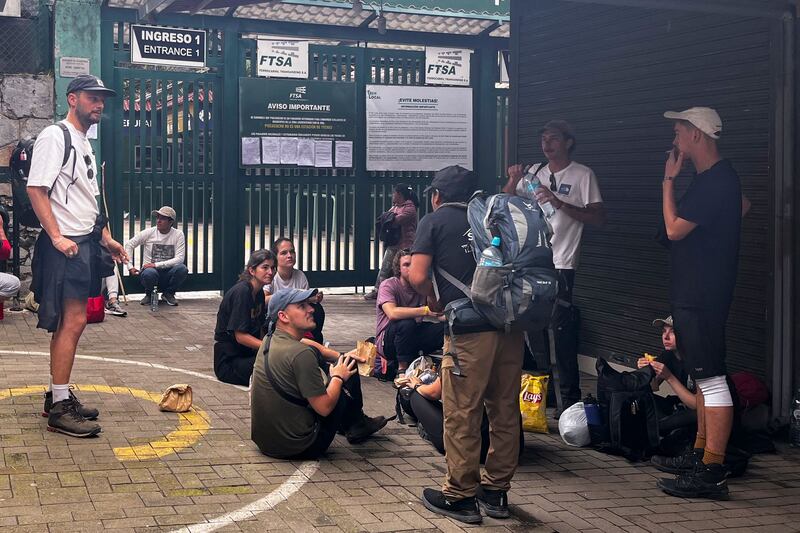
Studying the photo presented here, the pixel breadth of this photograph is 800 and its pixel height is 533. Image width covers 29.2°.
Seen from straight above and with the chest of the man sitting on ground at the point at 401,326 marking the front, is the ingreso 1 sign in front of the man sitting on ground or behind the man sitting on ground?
behind

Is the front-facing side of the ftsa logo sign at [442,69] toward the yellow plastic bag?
yes

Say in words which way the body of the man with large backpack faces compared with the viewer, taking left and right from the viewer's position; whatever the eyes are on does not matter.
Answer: facing away from the viewer and to the left of the viewer

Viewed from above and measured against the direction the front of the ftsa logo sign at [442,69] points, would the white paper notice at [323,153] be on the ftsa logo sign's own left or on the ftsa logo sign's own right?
on the ftsa logo sign's own right

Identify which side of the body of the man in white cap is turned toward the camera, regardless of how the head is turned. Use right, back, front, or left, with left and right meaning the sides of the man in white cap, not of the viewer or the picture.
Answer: left

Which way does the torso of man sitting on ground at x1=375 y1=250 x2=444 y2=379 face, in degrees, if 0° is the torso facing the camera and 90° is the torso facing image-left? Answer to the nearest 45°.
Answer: approximately 315°

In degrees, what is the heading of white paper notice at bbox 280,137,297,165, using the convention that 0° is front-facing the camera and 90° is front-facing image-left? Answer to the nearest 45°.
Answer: approximately 0°
